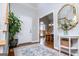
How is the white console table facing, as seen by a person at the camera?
facing the viewer and to the left of the viewer

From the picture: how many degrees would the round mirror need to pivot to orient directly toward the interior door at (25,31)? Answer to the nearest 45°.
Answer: approximately 45° to its right

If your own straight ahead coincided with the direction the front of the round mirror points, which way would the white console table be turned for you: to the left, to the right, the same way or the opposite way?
the same way

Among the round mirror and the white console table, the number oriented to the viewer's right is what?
0

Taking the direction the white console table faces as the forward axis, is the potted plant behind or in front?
in front

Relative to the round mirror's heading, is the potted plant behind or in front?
in front
